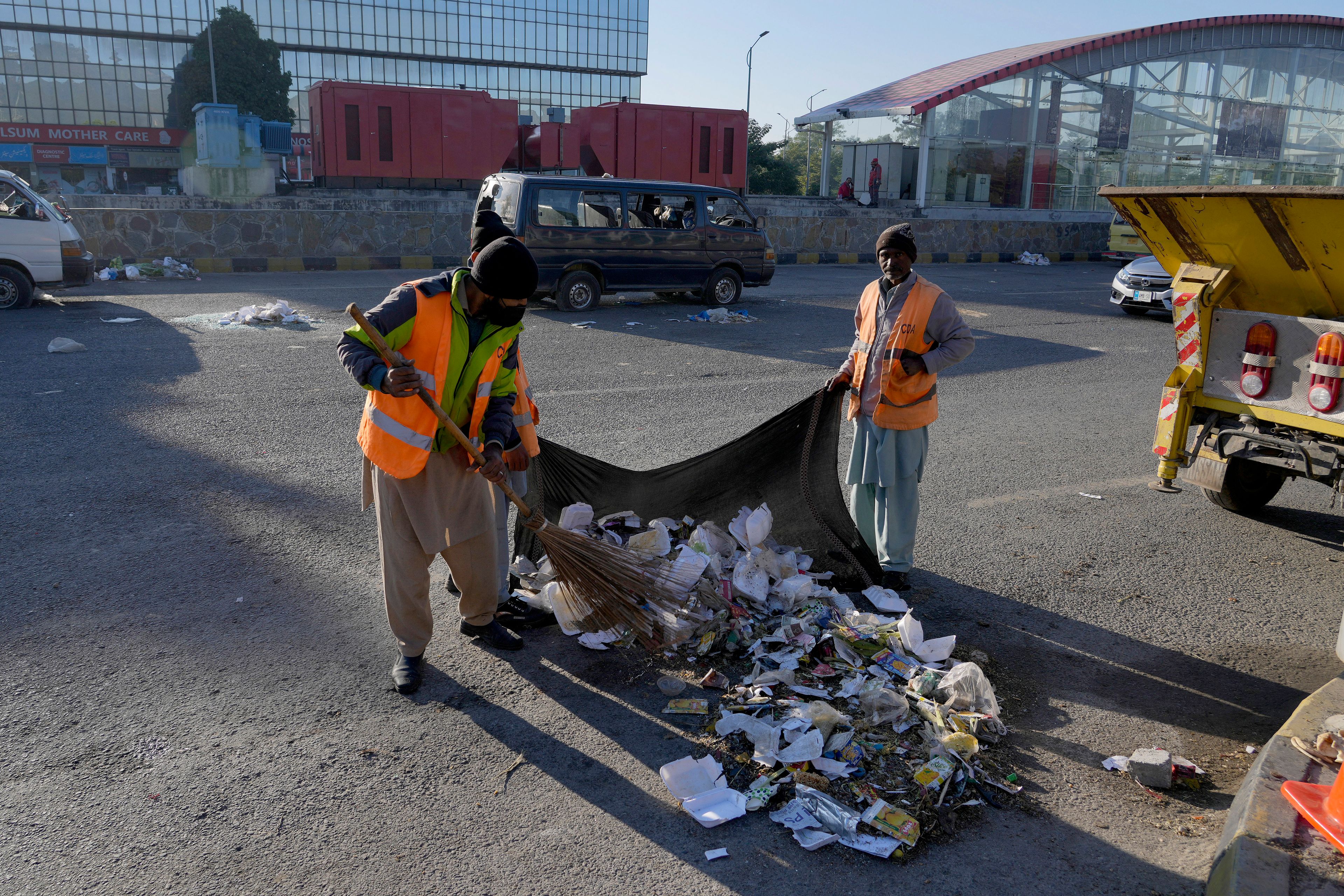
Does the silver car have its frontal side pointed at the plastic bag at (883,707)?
yes

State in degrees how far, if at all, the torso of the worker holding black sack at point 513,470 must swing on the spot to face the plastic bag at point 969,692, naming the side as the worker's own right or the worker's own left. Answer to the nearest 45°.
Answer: approximately 45° to the worker's own right

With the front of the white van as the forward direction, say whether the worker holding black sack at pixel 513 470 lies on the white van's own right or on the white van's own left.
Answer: on the white van's own right

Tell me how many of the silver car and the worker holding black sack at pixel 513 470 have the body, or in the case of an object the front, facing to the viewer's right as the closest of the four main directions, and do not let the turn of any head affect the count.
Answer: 1

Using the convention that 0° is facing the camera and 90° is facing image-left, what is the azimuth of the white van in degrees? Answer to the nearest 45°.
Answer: approximately 270°

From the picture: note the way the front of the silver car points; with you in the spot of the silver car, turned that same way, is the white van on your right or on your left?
on your right

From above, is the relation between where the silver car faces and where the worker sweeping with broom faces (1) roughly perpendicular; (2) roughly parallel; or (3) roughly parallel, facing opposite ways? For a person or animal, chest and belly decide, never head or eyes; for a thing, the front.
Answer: roughly perpendicular

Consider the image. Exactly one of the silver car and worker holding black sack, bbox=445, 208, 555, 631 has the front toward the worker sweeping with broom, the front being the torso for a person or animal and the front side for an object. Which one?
the silver car
